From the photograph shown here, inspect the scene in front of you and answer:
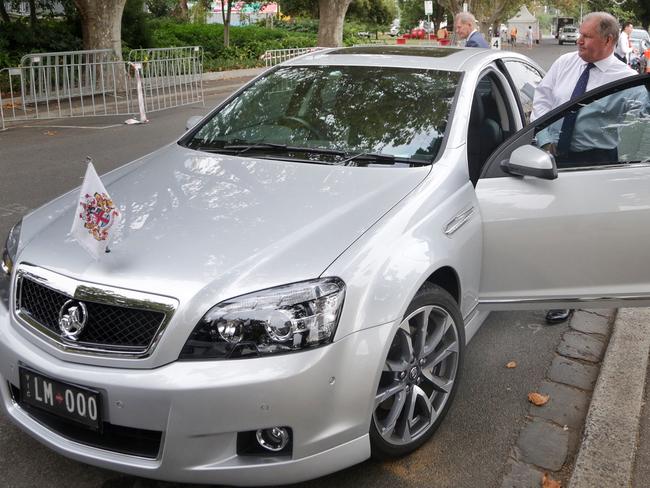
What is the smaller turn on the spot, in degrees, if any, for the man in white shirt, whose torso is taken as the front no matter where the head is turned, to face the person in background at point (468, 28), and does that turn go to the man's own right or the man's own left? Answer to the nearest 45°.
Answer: approximately 135° to the man's own right

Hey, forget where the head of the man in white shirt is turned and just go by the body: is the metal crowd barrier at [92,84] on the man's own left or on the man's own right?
on the man's own right

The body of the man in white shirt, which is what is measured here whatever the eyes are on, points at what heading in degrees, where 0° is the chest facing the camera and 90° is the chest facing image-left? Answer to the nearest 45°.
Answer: approximately 45°

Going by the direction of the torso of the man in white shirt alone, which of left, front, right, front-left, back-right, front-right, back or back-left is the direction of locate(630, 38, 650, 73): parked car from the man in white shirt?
back-right

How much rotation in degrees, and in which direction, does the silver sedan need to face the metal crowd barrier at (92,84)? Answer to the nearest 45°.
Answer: approximately 135° to its right

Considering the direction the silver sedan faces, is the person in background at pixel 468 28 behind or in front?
behind

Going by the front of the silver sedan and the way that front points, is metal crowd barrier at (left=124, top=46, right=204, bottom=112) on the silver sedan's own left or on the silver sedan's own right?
on the silver sedan's own right

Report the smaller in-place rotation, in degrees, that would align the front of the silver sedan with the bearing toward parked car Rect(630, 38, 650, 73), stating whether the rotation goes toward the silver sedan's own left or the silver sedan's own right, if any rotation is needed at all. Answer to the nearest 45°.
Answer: approximately 180°

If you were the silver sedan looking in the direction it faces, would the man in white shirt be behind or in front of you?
behind

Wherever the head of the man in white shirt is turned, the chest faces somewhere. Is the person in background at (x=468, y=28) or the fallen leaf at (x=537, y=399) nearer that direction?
the fallen leaf
